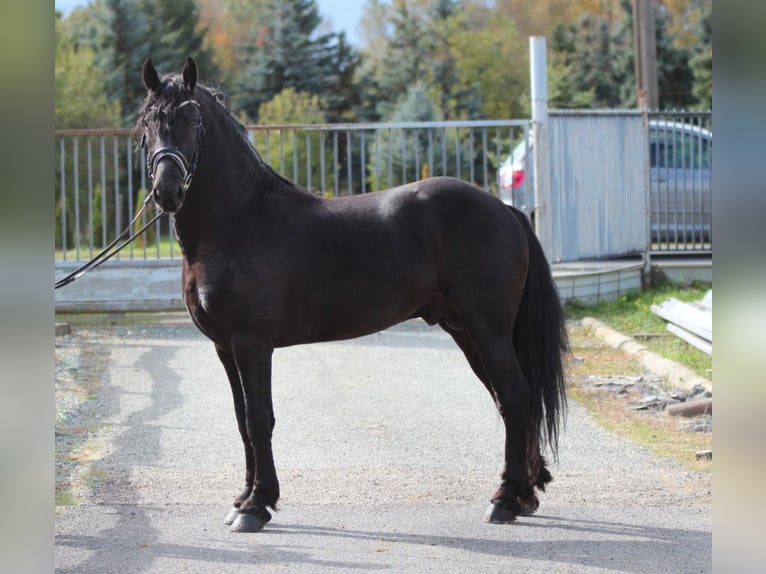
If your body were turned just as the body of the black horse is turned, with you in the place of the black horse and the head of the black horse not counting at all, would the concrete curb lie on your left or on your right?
on your right

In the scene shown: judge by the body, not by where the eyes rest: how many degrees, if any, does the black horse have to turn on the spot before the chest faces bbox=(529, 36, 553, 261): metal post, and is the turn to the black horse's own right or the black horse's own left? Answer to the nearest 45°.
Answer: approximately 90° to the black horse's own right

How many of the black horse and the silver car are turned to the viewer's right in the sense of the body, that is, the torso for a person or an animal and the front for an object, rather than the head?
1

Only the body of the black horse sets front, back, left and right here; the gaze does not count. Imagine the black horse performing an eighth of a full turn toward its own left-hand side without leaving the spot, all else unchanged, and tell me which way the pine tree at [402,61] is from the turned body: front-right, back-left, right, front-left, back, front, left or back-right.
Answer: back-right

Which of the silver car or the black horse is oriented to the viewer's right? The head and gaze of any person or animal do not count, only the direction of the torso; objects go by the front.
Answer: the silver car

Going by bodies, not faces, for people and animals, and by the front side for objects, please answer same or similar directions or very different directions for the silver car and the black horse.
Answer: very different directions

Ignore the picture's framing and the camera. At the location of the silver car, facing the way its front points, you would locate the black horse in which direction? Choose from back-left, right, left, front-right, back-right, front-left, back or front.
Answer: right

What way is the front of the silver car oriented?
to the viewer's right

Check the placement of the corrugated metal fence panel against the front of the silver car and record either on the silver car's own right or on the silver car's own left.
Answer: on the silver car's own right

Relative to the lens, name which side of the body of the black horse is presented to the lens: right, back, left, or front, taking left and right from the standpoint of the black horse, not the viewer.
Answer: left

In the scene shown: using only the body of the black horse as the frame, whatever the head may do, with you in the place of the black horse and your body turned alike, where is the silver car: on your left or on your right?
on your right
